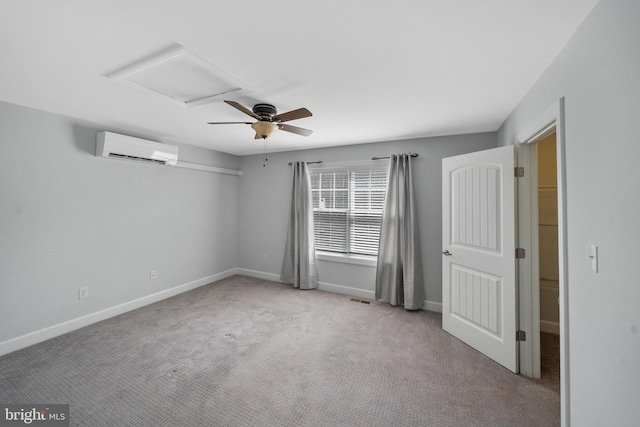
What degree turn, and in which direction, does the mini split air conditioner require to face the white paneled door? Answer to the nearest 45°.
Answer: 0° — it already faces it

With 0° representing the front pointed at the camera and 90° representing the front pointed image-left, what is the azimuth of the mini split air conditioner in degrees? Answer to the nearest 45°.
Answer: approximately 315°

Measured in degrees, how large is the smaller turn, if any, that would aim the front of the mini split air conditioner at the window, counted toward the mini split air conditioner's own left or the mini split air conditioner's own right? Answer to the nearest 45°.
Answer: approximately 45° to the mini split air conditioner's own left

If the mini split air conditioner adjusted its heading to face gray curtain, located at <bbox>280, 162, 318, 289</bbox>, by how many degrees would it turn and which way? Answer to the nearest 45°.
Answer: approximately 45° to its left

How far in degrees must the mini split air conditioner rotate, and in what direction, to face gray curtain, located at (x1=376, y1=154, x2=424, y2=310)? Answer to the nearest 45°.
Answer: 0° — it already faces it
